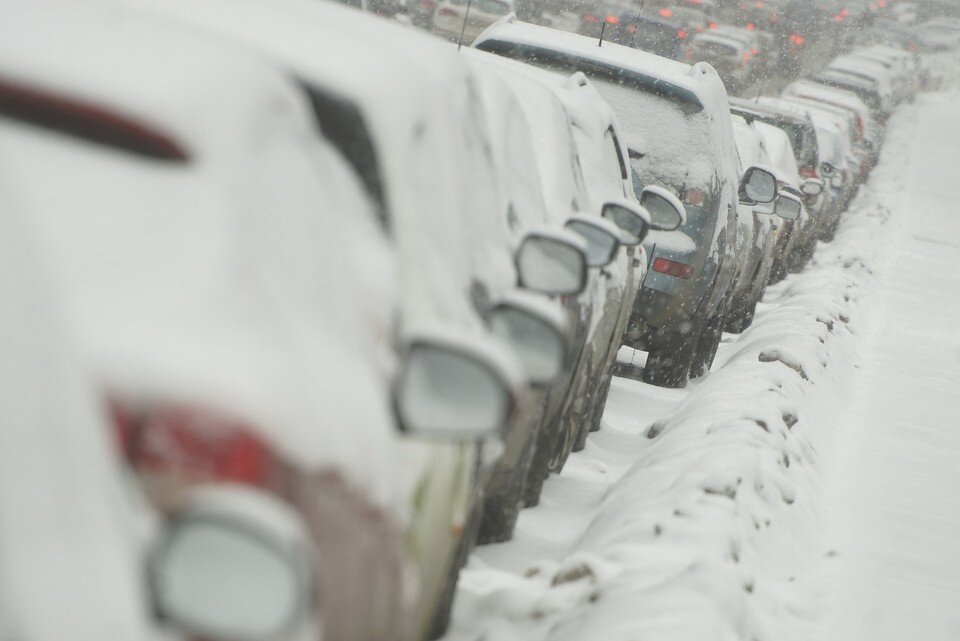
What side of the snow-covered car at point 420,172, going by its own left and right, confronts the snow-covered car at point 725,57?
front

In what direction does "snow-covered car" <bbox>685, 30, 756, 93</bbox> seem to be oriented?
away from the camera

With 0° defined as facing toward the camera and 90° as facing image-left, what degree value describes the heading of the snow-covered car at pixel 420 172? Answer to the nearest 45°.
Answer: approximately 180°

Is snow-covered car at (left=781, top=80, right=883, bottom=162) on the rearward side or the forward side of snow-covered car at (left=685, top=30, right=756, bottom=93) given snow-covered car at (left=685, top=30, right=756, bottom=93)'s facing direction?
on the rearward side

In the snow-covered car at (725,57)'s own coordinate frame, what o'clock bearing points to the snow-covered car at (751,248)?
the snow-covered car at (751,248) is roughly at 6 o'clock from the snow-covered car at (725,57).

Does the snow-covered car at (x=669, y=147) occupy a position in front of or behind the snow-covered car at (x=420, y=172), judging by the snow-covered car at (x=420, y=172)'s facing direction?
in front

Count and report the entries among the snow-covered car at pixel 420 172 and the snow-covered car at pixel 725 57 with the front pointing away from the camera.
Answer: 2

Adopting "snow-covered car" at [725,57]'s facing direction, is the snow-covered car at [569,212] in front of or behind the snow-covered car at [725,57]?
behind

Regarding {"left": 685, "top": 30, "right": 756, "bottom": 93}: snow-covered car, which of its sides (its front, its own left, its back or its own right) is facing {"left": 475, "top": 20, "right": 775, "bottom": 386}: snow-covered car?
back

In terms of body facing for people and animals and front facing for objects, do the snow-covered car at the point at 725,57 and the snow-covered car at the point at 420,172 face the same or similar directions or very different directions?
same or similar directions
